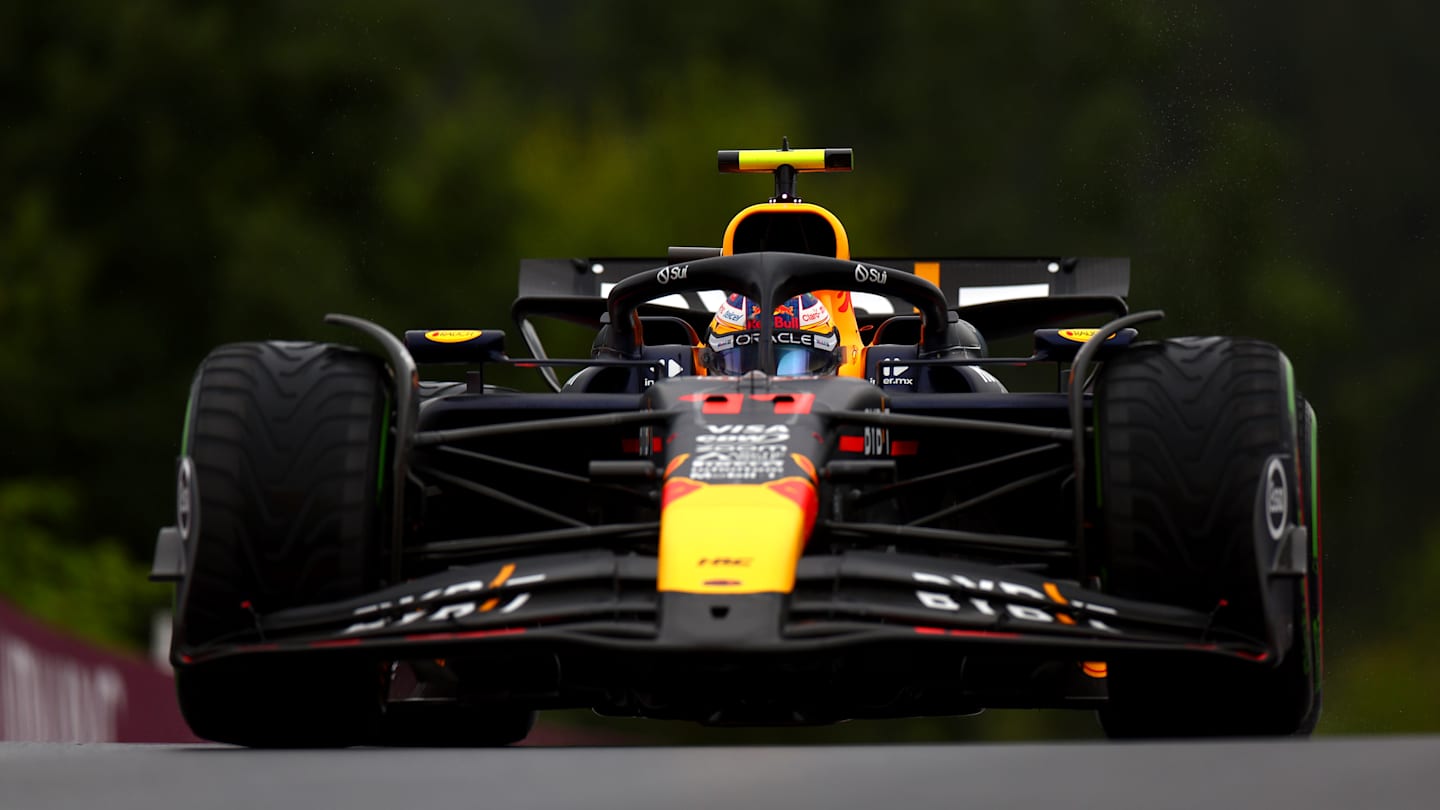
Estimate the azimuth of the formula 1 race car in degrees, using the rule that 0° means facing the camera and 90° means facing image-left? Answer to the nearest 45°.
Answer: approximately 0°
